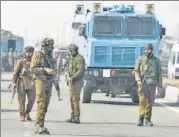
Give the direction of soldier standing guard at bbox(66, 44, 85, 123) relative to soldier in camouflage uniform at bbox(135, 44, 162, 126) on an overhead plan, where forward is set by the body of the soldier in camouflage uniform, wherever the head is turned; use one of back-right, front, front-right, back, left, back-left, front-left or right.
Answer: right

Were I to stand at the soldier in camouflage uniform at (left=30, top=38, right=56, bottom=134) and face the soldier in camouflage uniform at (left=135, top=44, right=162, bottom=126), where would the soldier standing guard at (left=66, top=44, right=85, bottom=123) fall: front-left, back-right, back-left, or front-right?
front-left

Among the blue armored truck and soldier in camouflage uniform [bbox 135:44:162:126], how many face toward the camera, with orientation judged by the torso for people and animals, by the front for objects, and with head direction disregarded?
2

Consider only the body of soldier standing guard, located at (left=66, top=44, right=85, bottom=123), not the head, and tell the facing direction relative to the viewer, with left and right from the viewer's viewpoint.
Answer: facing the viewer and to the left of the viewer

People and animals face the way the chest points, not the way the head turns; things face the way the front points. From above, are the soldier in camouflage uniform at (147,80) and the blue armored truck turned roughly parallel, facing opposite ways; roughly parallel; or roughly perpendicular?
roughly parallel

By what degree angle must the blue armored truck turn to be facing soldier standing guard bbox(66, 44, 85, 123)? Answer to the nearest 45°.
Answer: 0° — it already faces them

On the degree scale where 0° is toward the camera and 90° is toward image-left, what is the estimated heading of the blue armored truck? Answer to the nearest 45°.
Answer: approximately 0°

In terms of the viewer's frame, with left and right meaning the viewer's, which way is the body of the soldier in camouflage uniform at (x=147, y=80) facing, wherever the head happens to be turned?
facing the viewer

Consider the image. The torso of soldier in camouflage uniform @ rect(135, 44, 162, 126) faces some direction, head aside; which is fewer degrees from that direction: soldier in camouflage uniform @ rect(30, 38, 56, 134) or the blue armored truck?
the soldier in camouflage uniform

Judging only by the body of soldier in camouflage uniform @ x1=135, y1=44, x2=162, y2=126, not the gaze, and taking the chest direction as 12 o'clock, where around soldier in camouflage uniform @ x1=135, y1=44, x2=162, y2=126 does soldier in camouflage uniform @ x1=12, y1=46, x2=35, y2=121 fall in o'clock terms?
soldier in camouflage uniform @ x1=12, y1=46, x2=35, y2=121 is roughly at 3 o'clock from soldier in camouflage uniform @ x1=135, y1=44, x2=162, y2=126.
